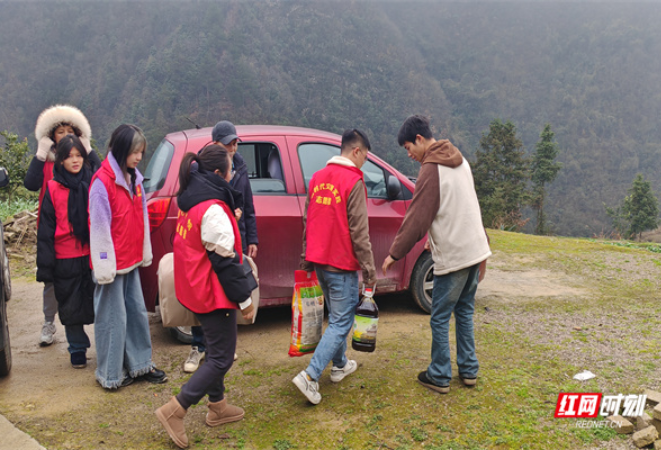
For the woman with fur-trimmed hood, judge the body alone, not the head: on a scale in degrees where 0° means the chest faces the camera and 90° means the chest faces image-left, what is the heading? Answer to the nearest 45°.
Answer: approximately 0°

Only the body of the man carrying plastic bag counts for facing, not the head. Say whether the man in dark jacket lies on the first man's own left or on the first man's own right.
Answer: on the first man's own left

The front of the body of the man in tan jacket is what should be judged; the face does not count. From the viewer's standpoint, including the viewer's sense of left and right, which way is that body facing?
facing away from the viewer and to the left of the viewer

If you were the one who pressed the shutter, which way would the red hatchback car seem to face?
facing away from the viewer and to the right of the viewer

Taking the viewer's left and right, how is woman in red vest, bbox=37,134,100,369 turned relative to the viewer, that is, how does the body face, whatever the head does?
facing the viewer and to the right of the viewer

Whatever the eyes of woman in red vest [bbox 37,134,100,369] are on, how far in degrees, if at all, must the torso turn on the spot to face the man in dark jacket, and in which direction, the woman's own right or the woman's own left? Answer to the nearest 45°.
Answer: approximately 45° to the woman's own left

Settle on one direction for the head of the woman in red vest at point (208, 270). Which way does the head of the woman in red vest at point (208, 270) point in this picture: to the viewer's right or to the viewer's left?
to the viewer's right

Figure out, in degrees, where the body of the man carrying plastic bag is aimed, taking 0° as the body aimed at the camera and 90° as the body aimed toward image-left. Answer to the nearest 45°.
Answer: approximately 225°

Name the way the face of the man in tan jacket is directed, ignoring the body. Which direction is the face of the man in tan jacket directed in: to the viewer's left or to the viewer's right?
to the viewer's left
